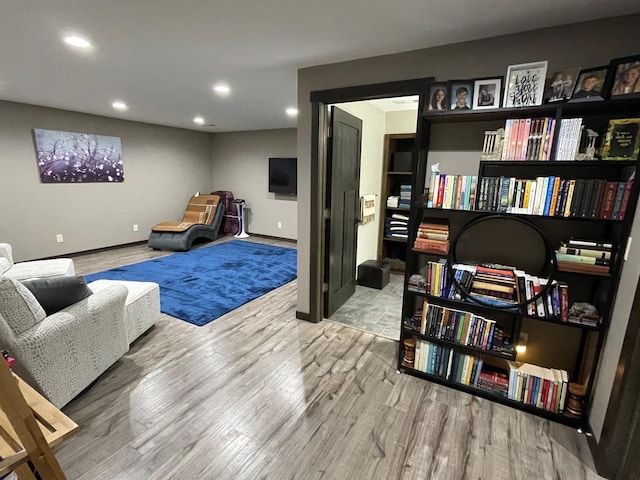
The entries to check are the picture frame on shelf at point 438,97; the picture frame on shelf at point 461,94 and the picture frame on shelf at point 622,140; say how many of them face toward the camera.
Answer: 3

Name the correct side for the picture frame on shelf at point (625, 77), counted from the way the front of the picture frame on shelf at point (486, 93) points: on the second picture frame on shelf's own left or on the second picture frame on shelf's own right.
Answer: on the second picture frame on shelf's own left

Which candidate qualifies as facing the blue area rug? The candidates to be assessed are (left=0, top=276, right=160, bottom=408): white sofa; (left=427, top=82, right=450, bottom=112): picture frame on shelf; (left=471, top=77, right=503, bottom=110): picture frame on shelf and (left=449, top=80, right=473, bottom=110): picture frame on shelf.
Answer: the white sofa

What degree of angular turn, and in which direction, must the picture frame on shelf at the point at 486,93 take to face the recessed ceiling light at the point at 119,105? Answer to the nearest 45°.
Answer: approximately 90° to its right

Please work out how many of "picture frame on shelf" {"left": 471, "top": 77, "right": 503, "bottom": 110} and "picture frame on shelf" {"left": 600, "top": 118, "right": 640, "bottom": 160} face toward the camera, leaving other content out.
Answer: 2

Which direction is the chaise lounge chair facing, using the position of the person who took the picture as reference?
facing the viewer and to the left of the viewer

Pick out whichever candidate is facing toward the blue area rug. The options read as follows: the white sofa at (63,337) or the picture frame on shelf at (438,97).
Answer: the white sofa

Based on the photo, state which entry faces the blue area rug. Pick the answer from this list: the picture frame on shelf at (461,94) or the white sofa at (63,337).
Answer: the white sofa
